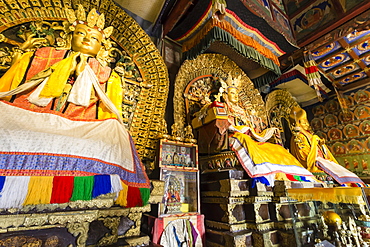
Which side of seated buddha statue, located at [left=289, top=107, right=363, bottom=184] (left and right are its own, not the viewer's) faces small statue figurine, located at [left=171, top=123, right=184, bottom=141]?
right

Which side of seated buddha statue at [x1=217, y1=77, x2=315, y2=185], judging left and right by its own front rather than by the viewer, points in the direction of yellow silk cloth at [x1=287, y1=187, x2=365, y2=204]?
front

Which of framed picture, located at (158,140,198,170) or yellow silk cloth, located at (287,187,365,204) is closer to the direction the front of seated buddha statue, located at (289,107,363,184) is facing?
the yellow silk cloth

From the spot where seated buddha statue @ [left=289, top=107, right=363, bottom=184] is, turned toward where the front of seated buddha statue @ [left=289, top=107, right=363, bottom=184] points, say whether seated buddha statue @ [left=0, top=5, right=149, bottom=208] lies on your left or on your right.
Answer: on your right

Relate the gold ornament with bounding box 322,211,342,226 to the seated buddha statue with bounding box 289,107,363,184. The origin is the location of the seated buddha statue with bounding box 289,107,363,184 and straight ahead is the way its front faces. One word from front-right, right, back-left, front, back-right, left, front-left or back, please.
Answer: front-right

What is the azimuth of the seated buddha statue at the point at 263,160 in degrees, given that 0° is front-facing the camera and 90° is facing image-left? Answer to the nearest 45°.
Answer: approximately 315°

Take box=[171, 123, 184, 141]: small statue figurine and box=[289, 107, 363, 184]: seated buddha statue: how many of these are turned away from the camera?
0

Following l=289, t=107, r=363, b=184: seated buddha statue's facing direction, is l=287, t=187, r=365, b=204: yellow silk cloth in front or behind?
in front

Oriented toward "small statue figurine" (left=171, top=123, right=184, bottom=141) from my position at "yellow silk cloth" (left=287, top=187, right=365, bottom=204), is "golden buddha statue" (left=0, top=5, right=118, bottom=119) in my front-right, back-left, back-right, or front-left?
front-left

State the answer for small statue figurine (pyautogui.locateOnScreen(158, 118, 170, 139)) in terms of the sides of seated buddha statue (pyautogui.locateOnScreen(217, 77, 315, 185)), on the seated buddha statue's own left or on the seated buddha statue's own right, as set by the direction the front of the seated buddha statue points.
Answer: on the seated buddha statue's own right

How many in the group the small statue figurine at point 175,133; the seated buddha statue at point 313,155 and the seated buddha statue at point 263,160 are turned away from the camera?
0

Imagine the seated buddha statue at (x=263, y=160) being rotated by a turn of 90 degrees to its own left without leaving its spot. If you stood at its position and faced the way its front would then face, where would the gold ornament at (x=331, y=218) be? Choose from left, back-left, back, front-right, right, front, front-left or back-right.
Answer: right

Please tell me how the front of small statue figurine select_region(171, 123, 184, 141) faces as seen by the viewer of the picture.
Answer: facing the viewer and to the right of the viewer

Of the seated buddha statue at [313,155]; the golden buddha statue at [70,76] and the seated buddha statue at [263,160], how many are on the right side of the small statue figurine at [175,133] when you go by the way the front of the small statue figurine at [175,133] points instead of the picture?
1

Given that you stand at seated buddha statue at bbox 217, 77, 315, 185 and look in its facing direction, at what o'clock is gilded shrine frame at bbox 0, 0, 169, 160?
The gilded shrine frame is roughly at 3 o'clock from the seated buddha statue.
